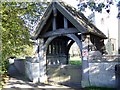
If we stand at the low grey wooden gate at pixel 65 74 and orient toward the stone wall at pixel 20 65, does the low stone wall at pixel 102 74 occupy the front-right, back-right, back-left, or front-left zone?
back-right

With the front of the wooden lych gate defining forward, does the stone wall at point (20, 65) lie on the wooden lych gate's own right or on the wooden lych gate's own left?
on the wooden lych gate's own right

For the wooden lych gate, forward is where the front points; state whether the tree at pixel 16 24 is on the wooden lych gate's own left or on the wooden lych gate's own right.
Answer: on the wooden lych gate's own right

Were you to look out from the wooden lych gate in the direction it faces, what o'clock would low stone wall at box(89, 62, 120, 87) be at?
The low stone wall is roughly at 9 o'clock from the wooden lych gate.

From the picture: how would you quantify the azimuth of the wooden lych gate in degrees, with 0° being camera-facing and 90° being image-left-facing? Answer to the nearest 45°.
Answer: approximately 45°
